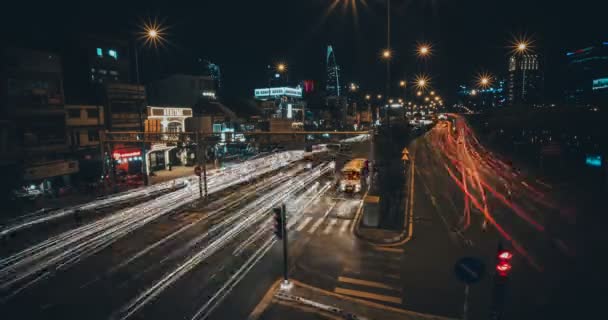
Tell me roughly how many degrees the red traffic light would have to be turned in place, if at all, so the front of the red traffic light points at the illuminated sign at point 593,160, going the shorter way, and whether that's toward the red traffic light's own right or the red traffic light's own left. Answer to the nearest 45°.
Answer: approximately 180°

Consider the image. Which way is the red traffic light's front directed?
toward the camera

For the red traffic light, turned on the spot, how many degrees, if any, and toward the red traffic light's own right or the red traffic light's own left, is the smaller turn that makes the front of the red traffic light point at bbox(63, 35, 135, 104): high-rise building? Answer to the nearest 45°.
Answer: approximately 90° to the red traffic light's own right

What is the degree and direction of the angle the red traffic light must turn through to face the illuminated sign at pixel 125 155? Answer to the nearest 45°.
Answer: approximately 90° to its right

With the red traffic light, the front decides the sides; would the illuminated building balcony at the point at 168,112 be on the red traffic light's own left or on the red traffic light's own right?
on the red traffic light's own right

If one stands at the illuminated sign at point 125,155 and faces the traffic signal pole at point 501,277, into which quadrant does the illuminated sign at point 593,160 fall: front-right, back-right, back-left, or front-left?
front-left

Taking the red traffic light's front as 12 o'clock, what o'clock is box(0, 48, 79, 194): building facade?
The building facade is roughly at 3 o'clock from the red traffic light.
